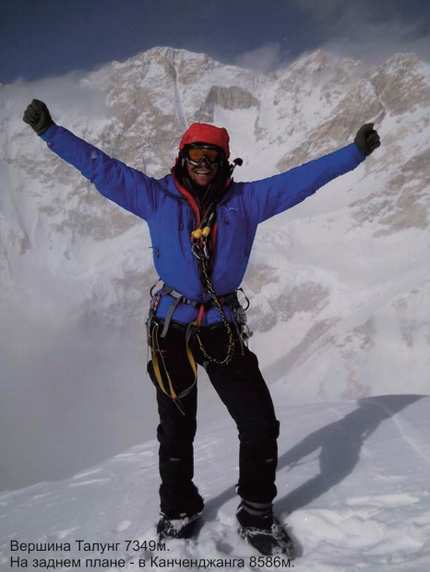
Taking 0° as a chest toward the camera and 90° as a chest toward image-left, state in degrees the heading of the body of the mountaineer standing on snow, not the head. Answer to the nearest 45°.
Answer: approximately 0°
